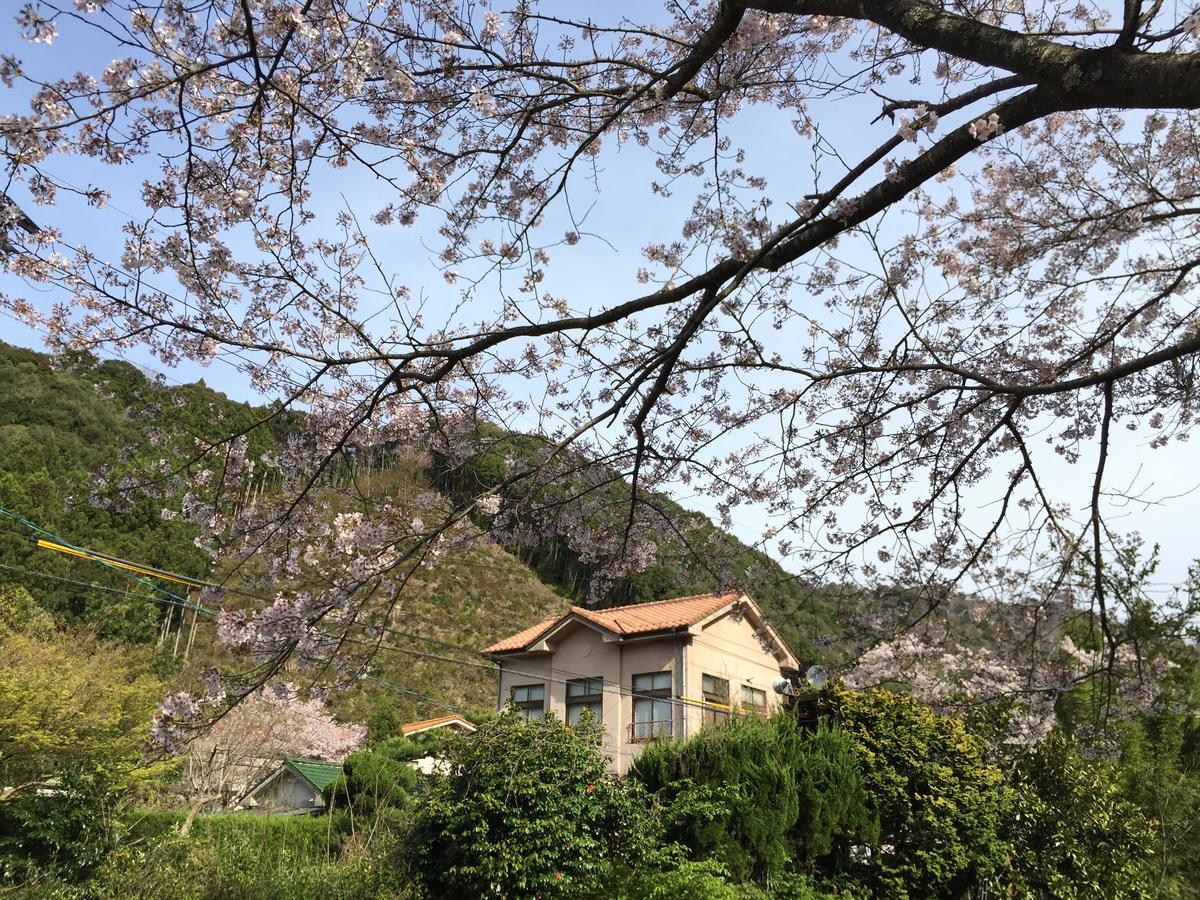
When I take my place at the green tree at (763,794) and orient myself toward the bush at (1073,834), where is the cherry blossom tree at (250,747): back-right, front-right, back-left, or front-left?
back-left
